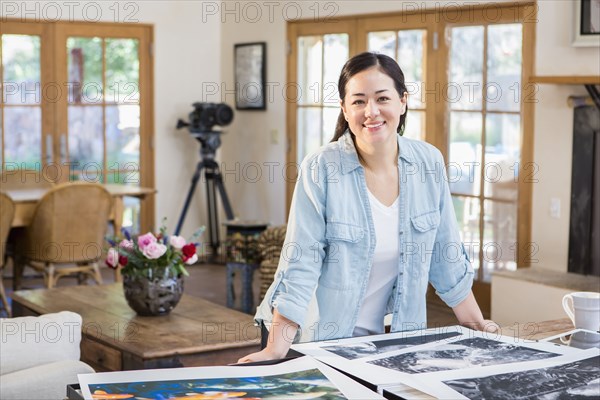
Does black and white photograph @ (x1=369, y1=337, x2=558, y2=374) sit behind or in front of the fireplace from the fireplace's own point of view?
in front

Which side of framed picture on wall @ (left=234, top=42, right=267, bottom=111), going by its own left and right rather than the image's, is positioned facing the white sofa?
front

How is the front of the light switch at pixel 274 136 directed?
toward the camera

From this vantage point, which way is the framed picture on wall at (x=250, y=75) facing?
toward the camera

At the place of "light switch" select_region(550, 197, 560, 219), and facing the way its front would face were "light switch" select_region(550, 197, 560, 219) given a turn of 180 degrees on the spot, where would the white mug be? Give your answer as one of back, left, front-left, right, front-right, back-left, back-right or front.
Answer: back-right

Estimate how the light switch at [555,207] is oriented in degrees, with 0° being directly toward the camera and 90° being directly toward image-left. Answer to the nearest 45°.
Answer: approximately 45°

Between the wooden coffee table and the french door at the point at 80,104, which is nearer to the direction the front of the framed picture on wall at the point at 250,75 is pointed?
the wooden coffee table

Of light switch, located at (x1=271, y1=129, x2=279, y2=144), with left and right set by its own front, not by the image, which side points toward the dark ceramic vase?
front

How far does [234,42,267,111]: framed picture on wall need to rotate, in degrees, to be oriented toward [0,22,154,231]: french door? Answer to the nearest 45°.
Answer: approximately 90° to its right

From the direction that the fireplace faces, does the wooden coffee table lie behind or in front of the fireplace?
in front

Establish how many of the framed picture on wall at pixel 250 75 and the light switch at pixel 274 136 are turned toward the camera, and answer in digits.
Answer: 2
